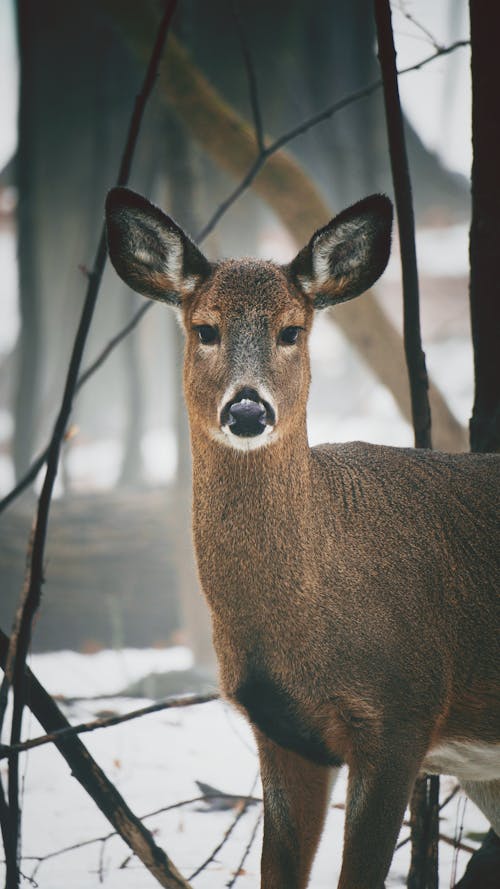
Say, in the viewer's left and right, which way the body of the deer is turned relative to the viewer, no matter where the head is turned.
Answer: facing the viewer and to the left of the viewer
